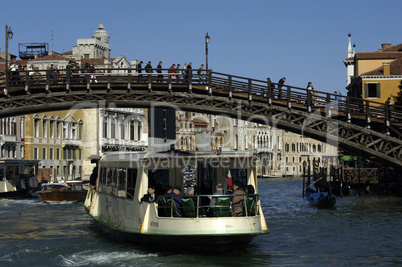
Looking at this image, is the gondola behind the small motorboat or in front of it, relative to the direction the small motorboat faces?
behind

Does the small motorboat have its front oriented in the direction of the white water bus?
no

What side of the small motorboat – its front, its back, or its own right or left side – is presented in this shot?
left

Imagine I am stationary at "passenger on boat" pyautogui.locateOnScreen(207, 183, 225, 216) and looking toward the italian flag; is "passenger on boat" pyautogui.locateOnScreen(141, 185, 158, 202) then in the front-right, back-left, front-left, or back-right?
back-left

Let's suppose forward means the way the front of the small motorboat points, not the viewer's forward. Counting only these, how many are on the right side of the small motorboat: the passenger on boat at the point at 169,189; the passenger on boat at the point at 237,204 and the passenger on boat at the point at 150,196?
0
